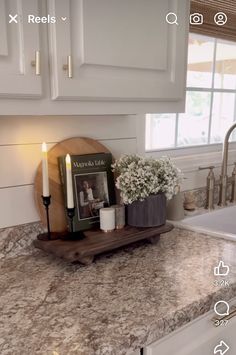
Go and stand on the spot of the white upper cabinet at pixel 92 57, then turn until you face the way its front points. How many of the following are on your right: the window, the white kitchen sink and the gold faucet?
0

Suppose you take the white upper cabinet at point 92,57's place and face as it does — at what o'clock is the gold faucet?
The gold faucet is roughly at 9 o'clock from the white upper cabinet.

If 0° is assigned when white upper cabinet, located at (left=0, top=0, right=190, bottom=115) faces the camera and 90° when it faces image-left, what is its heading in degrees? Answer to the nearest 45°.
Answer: approximately 315°

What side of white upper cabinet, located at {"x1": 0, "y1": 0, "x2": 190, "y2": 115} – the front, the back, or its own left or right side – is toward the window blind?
left

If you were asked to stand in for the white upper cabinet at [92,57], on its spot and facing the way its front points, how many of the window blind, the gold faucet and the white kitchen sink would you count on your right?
0
